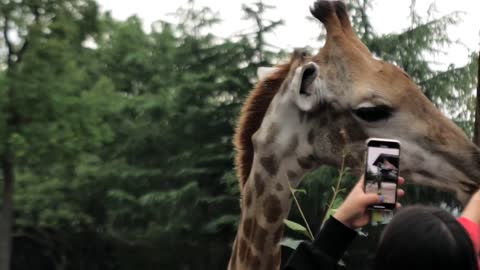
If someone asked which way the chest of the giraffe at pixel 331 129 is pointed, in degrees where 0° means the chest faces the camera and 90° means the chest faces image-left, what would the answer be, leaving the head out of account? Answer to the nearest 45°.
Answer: approximately 270°
